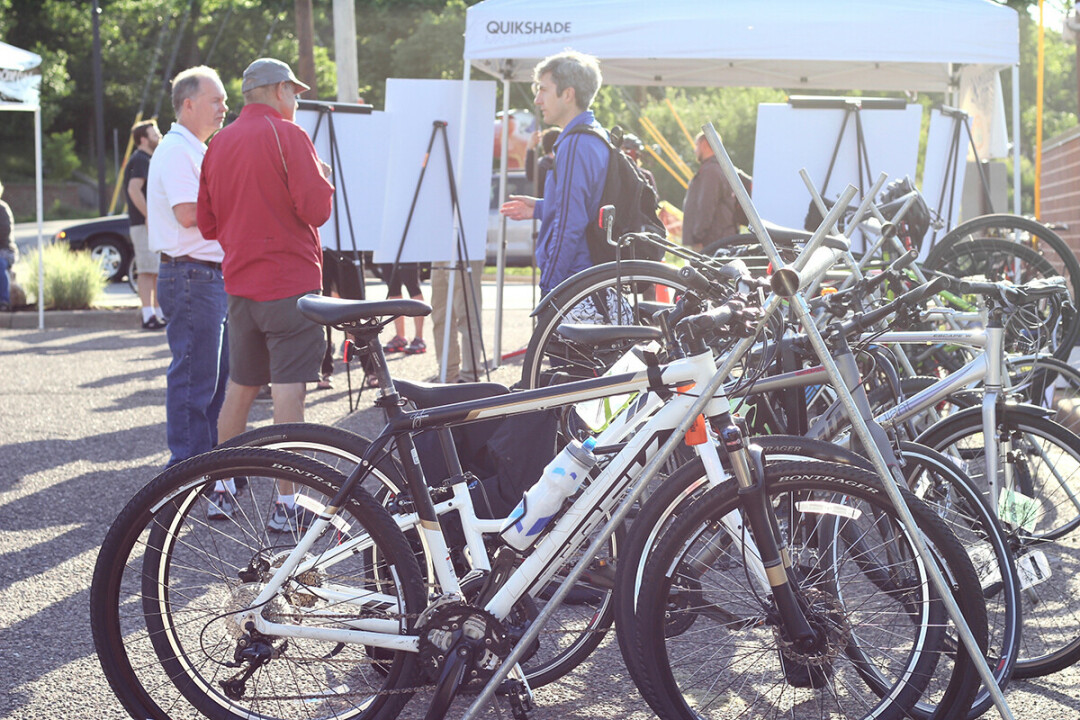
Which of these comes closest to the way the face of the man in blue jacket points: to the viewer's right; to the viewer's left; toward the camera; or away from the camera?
to the viewer's left

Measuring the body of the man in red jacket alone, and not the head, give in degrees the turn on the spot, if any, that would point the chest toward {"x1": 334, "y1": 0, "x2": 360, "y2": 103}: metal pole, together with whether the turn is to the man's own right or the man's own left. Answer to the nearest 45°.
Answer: approximately 45° to the man's own left

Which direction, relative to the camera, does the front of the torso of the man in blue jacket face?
to the viewer's left

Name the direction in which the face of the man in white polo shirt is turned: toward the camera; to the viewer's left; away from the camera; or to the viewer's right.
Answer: to the viewer's right

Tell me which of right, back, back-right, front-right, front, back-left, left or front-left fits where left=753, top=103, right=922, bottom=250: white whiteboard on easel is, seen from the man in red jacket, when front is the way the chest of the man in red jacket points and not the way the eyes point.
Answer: front

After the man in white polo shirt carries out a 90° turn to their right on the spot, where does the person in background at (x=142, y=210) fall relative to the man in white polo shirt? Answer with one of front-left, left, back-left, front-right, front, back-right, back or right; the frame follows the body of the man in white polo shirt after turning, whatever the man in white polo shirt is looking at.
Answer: back

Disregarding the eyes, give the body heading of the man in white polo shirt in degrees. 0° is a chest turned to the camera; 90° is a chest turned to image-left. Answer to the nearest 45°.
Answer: approximately 270°

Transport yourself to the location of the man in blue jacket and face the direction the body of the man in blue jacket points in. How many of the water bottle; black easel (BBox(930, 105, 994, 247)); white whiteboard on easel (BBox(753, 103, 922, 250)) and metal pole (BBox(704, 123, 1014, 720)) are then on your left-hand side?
2

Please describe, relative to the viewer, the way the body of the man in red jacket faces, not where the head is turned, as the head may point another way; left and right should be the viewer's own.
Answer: facing away from the viewer and to the right of the viewer

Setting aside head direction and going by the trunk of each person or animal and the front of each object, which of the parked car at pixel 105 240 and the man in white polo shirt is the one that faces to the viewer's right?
the man in white polo shirt
